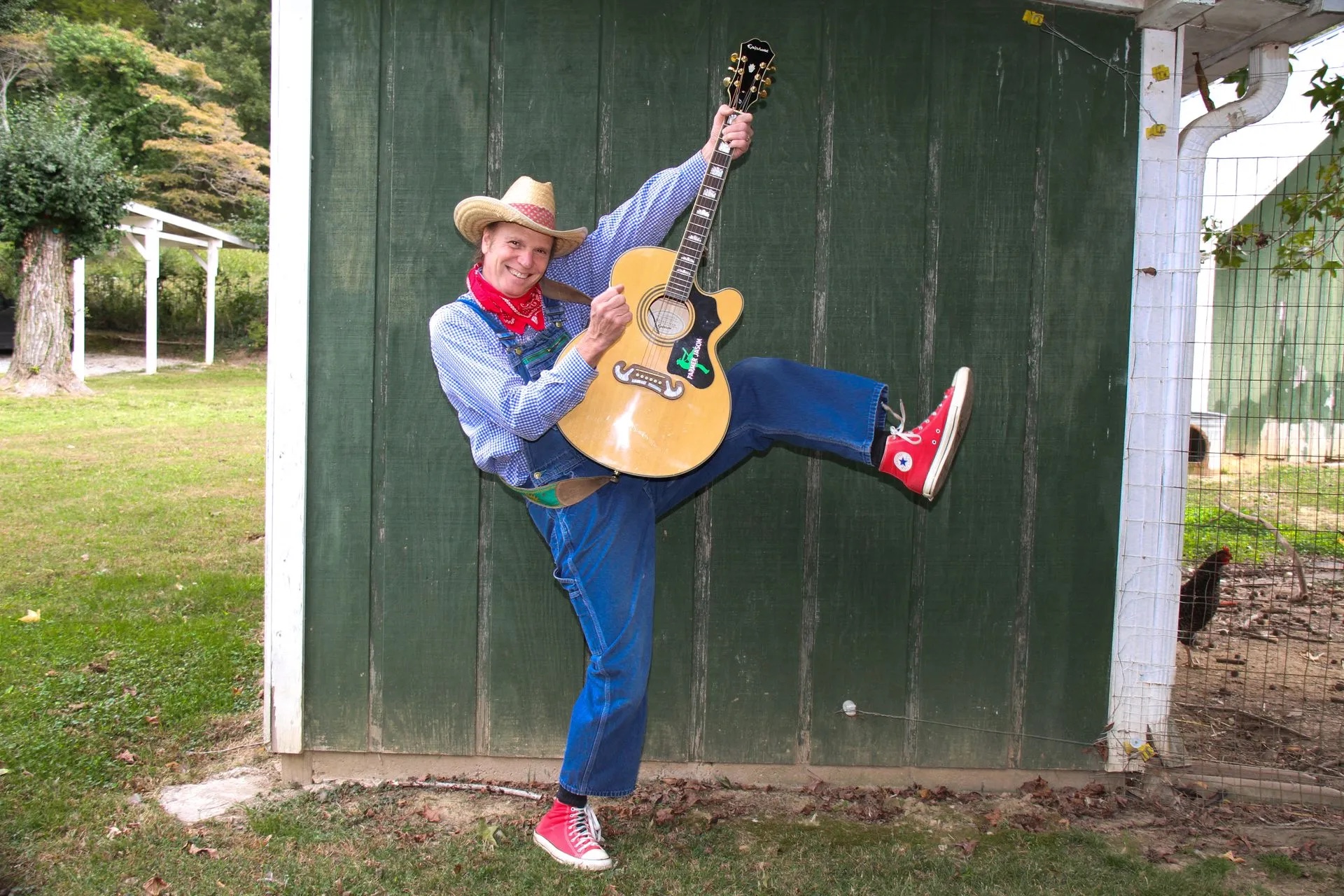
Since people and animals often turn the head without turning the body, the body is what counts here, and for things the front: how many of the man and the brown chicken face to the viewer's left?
0

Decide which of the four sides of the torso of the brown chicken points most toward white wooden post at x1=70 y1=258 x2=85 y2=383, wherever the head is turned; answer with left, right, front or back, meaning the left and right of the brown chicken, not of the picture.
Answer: back

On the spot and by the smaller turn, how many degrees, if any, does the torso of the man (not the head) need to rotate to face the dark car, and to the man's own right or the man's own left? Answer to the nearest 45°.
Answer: approximately 180°

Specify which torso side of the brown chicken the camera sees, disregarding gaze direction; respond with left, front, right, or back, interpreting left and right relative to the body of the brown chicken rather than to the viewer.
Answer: right

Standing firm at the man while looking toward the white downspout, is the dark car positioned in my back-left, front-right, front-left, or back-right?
back-left

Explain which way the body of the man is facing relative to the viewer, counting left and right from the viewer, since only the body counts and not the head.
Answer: facing the viewer and to the right of the viewer

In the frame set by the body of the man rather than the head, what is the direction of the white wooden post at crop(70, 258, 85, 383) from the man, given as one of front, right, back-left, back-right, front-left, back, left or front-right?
back

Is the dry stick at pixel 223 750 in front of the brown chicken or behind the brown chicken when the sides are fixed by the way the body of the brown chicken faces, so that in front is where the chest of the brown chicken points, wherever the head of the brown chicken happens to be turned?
behind

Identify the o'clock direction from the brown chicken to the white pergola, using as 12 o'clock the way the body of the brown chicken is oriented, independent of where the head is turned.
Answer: The white pergola is roughly at 7 o'clock from the brown chicken.

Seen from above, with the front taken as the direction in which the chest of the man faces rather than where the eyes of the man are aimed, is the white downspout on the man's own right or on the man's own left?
on the man's own left

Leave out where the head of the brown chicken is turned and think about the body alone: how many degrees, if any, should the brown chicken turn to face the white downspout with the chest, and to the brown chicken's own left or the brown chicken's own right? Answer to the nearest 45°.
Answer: approximately 90° to the brown chicken's own right

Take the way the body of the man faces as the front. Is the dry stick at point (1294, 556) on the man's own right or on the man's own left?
on the man's own left
